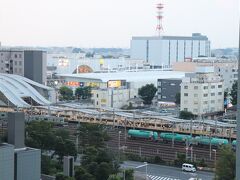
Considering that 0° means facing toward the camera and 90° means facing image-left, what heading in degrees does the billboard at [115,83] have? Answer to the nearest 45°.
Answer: approximately 0°

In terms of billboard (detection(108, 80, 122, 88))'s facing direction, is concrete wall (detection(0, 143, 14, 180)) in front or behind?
in front

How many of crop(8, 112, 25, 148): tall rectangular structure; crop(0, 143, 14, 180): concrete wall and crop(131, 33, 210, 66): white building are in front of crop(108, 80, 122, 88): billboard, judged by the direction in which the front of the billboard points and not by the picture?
2

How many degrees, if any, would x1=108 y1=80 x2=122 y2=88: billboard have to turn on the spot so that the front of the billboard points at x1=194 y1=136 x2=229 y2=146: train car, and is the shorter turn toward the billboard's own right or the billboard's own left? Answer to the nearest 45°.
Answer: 0° — it already faces it

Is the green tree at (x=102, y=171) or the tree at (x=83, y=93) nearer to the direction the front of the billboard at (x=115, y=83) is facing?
the green tree

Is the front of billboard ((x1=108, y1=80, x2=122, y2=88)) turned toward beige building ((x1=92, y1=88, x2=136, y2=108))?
yes

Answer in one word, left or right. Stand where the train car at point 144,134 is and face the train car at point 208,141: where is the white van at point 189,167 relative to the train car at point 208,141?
right

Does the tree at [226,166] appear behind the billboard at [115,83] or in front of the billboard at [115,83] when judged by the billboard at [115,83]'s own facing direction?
in front

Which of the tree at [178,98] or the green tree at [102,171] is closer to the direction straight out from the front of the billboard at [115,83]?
the green tree

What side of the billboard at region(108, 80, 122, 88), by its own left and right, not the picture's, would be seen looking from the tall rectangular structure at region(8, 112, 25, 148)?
front

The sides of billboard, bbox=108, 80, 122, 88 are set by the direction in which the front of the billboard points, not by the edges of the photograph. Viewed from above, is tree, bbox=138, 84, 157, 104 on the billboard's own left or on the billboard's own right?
on the billboard's own left

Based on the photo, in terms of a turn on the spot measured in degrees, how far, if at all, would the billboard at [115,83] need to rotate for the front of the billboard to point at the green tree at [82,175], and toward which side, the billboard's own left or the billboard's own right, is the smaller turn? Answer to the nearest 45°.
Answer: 0° — it already faces it

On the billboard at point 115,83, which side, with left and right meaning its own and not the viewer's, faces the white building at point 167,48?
back

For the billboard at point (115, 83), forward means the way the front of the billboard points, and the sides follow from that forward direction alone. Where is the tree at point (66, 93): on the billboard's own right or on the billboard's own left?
on the billboard's own right
